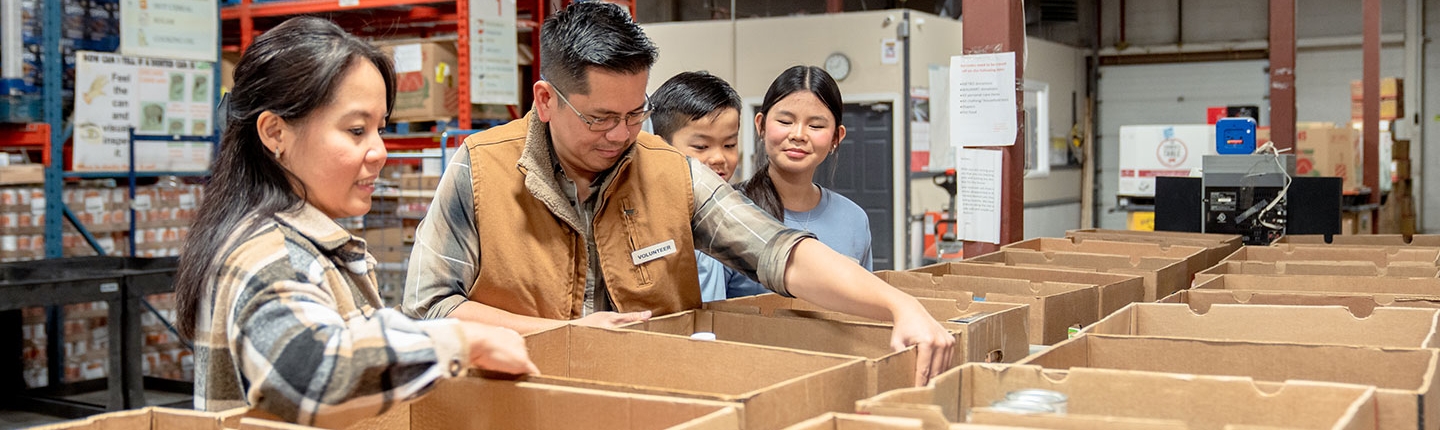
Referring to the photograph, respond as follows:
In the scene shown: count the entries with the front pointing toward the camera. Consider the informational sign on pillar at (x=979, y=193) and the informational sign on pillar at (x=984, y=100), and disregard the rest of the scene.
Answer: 2

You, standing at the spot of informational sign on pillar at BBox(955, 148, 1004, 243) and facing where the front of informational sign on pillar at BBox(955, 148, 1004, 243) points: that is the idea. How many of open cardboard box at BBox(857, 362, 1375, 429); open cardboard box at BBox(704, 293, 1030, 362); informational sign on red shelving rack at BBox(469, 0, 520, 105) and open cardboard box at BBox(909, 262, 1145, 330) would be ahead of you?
3

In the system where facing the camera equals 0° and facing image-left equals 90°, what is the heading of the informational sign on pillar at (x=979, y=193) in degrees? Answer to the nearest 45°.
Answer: approximately 0°

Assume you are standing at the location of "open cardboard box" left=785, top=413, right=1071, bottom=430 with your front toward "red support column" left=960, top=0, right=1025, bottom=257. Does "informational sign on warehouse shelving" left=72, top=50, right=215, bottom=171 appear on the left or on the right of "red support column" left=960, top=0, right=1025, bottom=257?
left

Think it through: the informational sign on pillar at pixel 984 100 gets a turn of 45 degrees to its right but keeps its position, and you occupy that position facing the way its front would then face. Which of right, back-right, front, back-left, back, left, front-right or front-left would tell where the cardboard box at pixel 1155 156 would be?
back-right

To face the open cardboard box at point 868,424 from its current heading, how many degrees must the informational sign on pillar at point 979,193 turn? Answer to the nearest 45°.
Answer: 0° — it already faces it

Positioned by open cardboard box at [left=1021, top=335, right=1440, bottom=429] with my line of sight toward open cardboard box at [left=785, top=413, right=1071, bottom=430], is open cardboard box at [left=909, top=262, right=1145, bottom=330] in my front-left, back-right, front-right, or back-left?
back-right

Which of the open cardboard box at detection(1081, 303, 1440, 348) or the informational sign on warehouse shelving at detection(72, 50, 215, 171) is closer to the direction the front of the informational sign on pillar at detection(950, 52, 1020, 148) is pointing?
the open cardboard box

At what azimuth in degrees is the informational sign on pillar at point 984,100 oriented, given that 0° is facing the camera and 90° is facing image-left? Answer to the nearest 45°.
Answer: approximately 0°

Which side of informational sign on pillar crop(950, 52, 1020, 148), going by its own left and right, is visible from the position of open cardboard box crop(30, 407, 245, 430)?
front

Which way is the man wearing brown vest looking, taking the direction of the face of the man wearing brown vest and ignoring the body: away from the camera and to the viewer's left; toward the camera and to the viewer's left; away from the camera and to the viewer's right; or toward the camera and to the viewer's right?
toward the camera and to the viewer's right

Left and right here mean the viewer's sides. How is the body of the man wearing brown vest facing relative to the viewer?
facing the viewer and to the right of the viewer

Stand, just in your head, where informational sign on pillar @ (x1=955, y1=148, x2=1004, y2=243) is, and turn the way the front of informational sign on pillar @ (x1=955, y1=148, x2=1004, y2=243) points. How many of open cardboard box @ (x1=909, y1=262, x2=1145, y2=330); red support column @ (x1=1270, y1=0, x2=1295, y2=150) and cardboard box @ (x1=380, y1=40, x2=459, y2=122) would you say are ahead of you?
1

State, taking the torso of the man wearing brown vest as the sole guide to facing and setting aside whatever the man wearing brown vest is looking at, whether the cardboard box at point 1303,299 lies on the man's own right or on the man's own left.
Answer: on the man's own left

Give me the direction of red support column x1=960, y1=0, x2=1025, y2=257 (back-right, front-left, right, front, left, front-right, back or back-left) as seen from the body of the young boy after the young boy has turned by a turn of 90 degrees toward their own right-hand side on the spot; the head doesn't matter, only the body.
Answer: back
